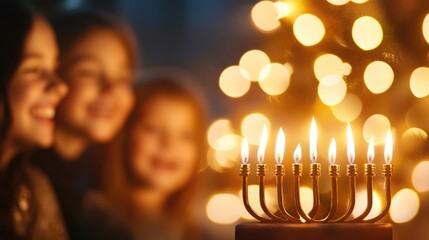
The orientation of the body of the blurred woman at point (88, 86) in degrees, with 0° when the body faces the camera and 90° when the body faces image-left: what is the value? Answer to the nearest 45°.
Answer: approximately 315°

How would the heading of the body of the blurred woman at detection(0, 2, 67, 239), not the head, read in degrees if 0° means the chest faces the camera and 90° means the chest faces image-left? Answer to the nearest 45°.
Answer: approximately 270°

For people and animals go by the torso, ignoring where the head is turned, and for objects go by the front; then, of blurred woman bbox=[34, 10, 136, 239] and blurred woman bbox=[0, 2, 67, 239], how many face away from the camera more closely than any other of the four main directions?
0

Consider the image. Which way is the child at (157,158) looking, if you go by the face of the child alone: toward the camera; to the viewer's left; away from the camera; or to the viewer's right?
toward the camera
